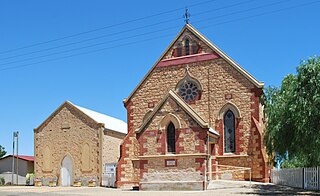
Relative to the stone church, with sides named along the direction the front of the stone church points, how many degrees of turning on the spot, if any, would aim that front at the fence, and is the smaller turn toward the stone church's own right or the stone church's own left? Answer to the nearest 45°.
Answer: approximately 45° to the stone church's own left

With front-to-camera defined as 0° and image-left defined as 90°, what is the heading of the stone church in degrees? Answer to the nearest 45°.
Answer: approximately 0°
